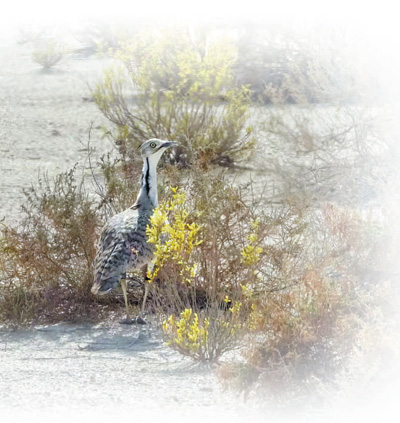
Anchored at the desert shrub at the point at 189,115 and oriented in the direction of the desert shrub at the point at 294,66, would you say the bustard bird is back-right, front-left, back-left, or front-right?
back-right

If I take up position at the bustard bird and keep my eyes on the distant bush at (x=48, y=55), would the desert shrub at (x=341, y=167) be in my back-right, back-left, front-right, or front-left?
front-right

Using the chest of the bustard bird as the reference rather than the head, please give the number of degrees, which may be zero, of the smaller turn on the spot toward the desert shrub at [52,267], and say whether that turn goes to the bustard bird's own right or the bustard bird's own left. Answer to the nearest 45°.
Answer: approximately 135° to the bustard bird's own left

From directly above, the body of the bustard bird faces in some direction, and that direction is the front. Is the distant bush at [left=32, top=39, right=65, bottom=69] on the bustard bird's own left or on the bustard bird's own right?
on the bustard bird's own left

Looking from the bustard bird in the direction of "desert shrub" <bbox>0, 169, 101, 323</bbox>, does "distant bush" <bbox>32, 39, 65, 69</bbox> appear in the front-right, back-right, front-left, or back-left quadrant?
front-right

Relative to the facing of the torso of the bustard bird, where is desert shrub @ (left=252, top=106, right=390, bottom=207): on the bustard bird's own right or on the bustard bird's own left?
on the bustard bird's own left

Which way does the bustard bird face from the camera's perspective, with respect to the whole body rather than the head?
to the viewer's right

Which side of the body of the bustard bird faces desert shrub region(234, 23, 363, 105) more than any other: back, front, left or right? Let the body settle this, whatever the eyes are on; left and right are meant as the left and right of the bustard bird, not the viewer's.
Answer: left

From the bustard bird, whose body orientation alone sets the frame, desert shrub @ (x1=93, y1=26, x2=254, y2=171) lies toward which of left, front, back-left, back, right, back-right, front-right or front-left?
left

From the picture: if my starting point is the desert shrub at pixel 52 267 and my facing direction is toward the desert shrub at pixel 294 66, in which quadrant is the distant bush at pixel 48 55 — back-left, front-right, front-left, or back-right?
front-left
